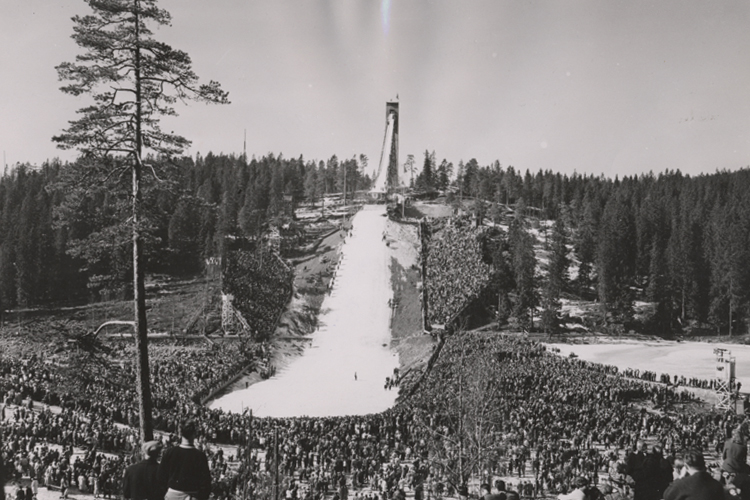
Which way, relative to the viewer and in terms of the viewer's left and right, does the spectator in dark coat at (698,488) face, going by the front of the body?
facing away from the viewer

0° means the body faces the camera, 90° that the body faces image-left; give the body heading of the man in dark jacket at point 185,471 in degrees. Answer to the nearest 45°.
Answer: approximately 180°

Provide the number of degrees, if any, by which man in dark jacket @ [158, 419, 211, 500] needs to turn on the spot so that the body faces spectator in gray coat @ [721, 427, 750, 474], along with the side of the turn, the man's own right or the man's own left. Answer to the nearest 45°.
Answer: approximately 90° to the man's own right

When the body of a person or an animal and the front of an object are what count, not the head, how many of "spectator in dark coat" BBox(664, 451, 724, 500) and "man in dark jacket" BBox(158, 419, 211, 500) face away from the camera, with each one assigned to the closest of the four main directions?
2

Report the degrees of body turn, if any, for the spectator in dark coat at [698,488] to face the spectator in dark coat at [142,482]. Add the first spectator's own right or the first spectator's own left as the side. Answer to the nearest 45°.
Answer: approximately 90° to the first spectator's own left

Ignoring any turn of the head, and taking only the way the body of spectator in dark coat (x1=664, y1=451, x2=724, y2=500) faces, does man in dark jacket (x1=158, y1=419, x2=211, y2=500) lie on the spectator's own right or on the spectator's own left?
on the spectator's own left

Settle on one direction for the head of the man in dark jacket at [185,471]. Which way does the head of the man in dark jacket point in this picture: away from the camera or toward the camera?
away from the camera
